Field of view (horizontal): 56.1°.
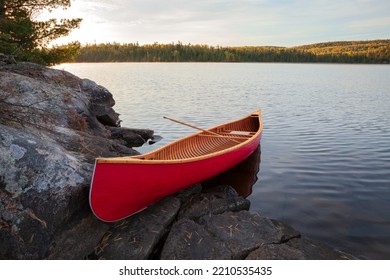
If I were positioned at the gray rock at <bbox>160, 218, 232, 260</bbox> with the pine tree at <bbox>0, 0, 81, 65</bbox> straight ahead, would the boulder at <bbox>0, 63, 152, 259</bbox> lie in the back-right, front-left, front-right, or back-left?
front-left

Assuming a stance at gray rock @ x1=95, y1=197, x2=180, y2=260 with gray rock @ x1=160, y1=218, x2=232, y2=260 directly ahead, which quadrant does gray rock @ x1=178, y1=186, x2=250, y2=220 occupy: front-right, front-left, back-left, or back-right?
front-left

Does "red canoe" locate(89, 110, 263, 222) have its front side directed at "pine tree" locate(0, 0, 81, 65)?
no
